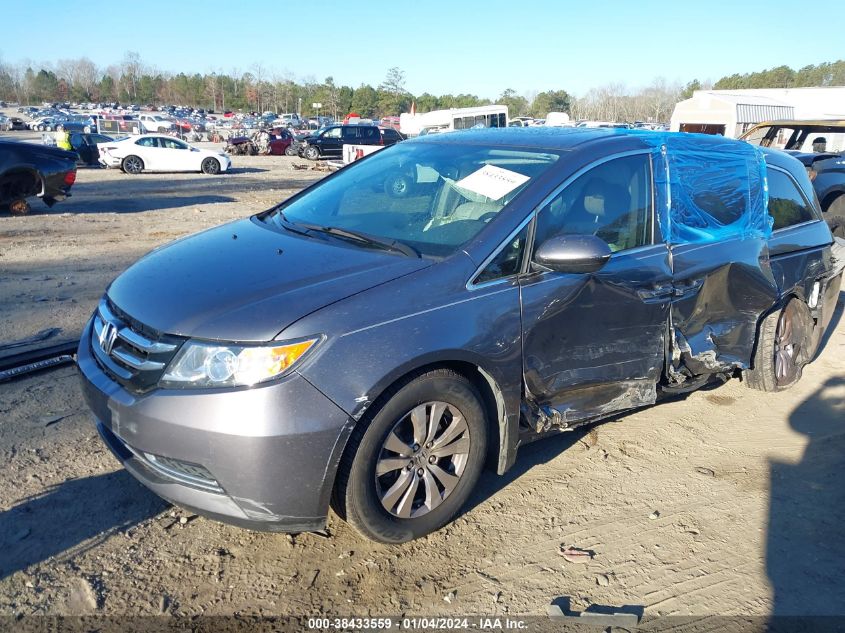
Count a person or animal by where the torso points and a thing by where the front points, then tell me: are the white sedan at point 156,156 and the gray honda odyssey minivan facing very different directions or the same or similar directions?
very different directions

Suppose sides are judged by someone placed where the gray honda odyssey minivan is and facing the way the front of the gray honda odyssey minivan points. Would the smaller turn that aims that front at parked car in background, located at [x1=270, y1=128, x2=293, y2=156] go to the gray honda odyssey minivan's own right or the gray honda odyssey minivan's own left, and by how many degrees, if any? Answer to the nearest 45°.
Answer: approximately 135° to the gray honda odyssey minivan's own right

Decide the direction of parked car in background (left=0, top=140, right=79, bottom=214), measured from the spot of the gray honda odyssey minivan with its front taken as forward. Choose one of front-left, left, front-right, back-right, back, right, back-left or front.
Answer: right

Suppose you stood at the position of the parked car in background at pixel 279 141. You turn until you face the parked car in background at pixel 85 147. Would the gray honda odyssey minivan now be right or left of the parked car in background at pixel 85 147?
left

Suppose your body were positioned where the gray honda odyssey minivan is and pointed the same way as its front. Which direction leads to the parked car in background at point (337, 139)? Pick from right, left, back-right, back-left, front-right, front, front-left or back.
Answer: back-right

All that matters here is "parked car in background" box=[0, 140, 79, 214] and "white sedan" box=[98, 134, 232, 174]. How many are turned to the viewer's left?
1

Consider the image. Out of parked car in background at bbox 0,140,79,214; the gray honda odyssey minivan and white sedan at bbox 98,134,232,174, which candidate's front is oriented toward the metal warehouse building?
the white sedan

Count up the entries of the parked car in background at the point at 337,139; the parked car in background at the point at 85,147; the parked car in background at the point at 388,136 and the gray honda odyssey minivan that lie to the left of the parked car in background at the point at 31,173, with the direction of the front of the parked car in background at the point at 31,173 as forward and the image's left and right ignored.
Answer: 1

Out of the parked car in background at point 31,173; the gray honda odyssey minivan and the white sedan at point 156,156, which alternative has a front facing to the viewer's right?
the white sedan

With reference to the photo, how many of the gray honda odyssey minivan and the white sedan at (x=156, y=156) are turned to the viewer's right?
1

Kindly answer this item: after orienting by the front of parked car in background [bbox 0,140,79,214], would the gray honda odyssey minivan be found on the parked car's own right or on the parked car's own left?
on the parked car's own left

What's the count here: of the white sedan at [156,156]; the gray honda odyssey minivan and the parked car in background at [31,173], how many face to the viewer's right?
1

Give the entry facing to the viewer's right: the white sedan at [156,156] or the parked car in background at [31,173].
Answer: the white sedan

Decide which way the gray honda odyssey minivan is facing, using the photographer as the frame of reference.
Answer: facing the viewer and to the left of the viewer

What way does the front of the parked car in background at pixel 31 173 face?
to the viewer's left

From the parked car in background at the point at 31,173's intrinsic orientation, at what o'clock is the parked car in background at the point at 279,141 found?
the parked car in background at the point at 279,141 is roughly at 4 o'clock from the parked car in background at the point at 31,173.

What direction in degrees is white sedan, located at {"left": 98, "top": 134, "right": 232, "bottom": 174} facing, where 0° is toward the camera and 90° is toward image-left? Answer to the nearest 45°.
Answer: approximately 270°
